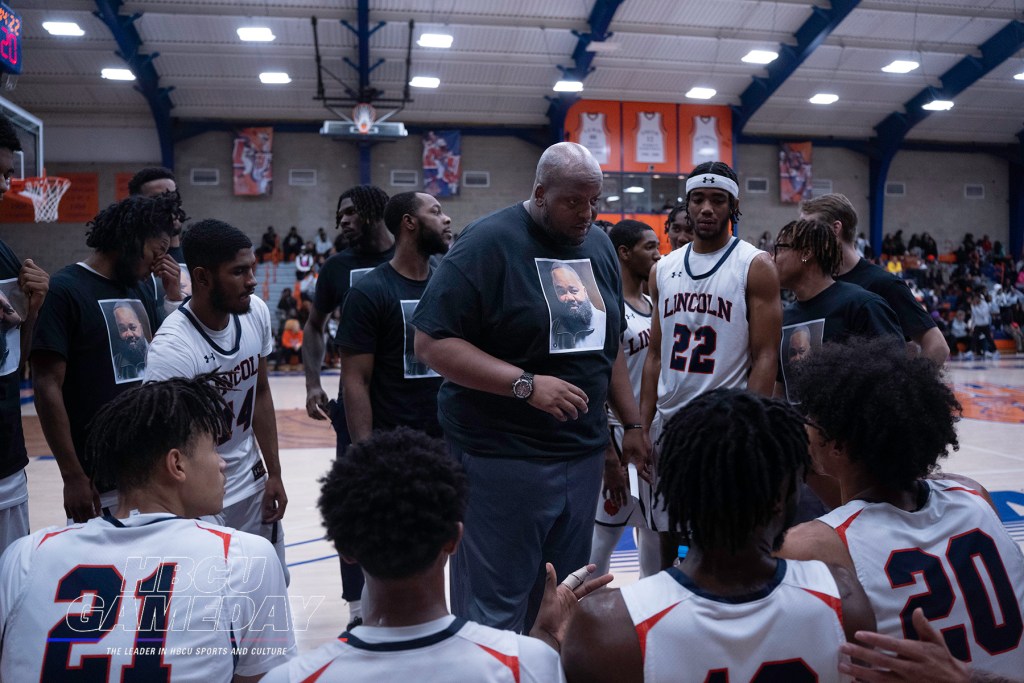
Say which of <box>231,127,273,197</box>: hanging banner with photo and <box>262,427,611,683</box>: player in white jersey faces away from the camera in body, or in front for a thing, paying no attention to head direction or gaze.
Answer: the player in white jersey

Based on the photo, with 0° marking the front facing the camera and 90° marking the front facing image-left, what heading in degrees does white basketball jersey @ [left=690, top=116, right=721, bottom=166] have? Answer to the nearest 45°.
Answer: approximately 0°

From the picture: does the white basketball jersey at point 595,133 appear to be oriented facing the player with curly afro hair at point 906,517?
yes

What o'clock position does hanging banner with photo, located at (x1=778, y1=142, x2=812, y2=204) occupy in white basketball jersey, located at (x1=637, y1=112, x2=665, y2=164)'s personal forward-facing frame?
The hanging banner with photo is roughly at 8 o'clock from the white basketball jersey.

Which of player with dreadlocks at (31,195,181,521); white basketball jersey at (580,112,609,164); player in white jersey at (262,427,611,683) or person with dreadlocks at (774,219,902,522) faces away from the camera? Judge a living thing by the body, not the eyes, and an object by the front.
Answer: the player in white jersey

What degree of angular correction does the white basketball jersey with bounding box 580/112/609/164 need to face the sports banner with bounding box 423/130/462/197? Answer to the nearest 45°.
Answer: approximately 90° to its right

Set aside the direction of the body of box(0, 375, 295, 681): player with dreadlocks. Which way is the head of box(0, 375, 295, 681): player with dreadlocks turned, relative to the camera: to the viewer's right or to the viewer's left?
to the viewer's right

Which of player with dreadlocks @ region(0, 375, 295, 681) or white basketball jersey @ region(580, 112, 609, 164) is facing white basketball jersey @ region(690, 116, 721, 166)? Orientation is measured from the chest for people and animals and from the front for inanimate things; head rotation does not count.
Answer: the player with dreadlocks

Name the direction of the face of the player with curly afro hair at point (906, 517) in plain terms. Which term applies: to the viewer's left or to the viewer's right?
to the viewer's left

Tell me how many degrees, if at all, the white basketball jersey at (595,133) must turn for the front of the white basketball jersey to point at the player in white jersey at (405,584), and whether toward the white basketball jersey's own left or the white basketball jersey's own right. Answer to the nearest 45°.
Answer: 0° — it already faces them

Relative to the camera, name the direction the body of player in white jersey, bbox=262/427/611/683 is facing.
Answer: away from the camera

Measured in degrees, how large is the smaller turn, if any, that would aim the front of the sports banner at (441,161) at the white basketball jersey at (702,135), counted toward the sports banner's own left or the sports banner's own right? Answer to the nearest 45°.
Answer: approximately 90° to the sports banner's own left

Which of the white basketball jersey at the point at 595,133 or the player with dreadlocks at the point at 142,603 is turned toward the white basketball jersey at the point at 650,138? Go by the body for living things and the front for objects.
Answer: the player with dreadlocks

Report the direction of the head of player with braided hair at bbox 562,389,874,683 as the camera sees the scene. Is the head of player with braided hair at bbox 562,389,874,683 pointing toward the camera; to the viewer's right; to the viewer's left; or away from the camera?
away from the camera

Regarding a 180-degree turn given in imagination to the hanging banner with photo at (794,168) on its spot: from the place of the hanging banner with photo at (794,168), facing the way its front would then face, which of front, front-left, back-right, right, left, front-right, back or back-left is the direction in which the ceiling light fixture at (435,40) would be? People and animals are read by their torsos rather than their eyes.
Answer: back-left
